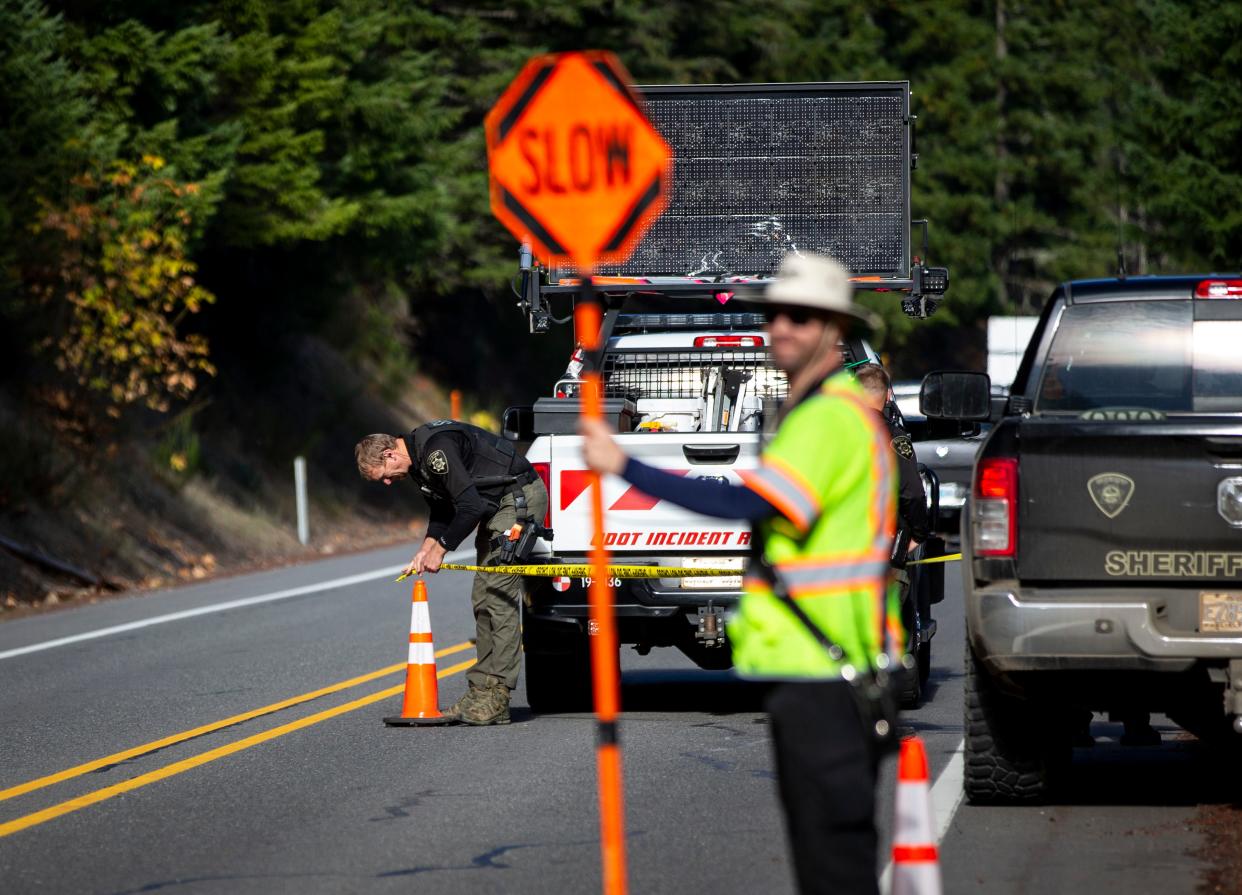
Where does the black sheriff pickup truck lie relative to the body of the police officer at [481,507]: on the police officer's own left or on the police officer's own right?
on the police officer's own left

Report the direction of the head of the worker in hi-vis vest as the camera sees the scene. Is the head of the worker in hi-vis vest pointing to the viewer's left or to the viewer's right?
to the viewer's left

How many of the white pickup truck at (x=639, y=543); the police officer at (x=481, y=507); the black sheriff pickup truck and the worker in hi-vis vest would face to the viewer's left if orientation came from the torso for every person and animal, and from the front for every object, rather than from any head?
2

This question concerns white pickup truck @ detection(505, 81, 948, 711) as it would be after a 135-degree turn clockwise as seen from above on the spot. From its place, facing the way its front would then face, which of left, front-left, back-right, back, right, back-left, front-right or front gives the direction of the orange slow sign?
front-right

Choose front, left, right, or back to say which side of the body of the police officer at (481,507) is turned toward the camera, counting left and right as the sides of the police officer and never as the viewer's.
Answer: left

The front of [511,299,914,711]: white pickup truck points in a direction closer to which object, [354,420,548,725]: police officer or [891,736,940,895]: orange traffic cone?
the police officer

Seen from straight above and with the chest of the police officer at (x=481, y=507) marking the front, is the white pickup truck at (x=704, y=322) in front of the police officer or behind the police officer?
behind

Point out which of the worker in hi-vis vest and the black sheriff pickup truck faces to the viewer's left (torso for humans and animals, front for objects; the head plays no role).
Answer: the worker in hi-vis vest

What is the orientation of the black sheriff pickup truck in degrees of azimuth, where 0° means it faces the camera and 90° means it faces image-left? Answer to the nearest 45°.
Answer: approximately 180°

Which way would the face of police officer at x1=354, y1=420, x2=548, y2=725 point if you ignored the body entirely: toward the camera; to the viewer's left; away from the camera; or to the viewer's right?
to the viewer's left

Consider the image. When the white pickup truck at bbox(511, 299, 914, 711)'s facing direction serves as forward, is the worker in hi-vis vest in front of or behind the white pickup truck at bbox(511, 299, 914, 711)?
behind

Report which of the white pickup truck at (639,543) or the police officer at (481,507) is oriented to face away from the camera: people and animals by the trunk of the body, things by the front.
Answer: the white pickup truck

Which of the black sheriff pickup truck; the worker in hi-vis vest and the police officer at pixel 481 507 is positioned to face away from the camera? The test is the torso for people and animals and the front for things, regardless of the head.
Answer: the black sheriff pickup truck

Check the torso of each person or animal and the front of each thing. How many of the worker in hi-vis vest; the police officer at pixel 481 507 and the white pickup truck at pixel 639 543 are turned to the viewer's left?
2

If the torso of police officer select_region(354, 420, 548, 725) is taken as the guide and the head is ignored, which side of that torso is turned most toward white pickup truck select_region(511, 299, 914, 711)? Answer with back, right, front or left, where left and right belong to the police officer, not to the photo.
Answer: right

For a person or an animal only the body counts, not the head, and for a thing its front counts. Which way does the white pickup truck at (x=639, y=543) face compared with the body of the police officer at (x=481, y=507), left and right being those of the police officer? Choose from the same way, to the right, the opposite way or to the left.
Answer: to the right

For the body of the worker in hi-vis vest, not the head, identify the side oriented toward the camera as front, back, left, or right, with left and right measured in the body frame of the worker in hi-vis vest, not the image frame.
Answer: left

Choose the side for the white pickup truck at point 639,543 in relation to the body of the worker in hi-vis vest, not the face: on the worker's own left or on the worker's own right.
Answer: on the worker's own right
